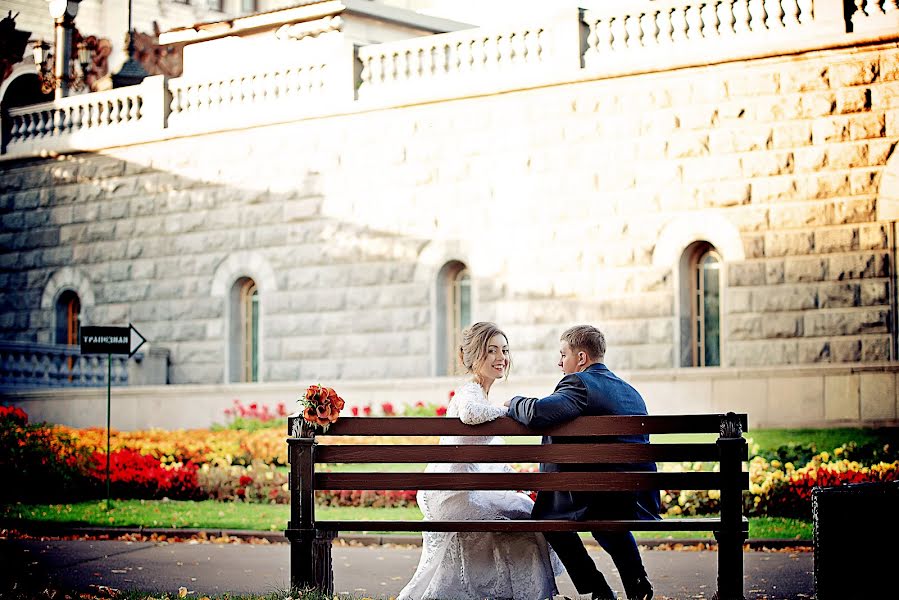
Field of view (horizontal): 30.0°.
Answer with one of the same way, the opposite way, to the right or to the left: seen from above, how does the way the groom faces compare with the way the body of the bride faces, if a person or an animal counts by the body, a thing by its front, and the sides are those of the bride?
to the left

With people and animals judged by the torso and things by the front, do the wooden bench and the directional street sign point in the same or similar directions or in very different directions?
very different directions

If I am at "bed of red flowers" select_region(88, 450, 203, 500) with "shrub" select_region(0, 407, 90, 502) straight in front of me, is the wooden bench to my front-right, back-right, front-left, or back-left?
back-left

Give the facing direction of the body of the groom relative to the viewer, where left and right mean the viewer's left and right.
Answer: facing away from the viewer and to the left of the viewer

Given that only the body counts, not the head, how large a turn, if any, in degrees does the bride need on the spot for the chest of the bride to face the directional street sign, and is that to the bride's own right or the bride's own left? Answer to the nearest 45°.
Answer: approximately 90° to the bride's own left

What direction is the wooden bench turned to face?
away from the camera

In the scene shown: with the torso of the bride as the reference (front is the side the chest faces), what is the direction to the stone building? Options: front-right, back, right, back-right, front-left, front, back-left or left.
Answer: front-left

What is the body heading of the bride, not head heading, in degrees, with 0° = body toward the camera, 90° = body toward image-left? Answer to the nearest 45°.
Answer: approximately 225°

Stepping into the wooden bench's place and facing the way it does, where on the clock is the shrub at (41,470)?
The shrub is roughly at 11 o'clock from the wooden bench.

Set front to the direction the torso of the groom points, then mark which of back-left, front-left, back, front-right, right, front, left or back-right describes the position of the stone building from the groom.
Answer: front-right

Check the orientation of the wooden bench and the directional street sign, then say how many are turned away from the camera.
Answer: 1

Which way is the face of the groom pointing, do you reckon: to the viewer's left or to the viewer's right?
to the viewer's left

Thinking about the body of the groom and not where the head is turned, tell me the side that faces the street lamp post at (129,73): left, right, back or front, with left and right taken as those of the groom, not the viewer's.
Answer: front

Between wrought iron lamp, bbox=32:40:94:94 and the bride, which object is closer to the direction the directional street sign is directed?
the bride

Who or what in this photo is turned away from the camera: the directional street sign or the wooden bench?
the wooden bench

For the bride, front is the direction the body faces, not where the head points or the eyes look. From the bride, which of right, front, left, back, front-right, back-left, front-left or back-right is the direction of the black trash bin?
right
